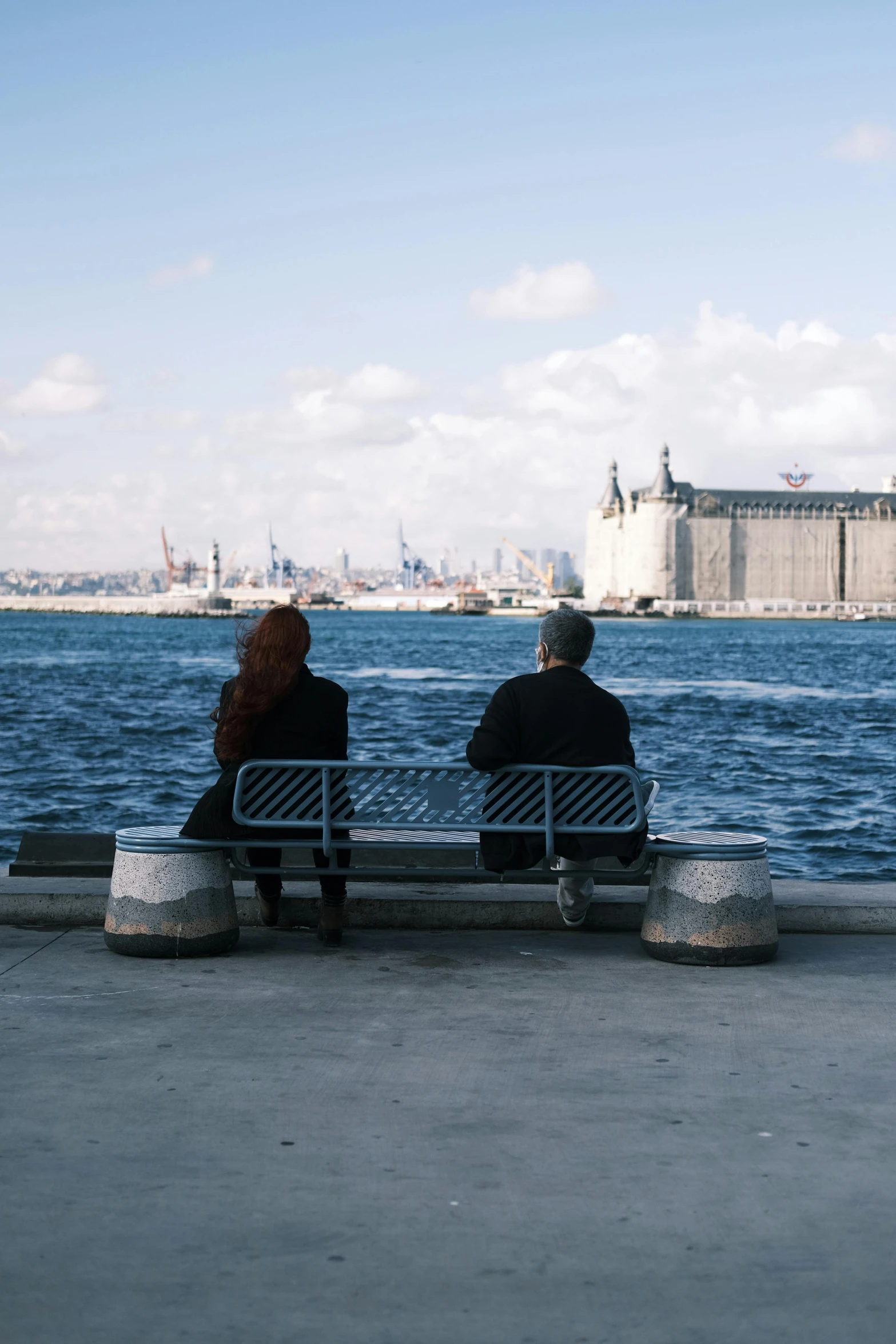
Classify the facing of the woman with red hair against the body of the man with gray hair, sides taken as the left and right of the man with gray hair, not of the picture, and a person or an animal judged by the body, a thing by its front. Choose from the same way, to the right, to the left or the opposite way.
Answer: the same way

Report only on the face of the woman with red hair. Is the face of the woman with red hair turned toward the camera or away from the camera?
away from the camera

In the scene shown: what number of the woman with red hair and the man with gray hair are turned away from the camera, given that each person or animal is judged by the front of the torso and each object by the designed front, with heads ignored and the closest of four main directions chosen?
2

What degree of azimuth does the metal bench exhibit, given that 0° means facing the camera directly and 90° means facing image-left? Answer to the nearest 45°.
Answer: approximately 180°

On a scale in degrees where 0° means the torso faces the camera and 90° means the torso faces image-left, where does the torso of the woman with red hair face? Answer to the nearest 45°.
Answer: approximately 180°

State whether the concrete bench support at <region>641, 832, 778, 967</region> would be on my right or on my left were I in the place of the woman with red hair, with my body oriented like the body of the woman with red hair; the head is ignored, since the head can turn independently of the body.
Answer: on my right

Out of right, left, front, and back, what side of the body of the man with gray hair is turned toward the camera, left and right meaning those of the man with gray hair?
back

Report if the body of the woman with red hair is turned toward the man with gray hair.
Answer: no

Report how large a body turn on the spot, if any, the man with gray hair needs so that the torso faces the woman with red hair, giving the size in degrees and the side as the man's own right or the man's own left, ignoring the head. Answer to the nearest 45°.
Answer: approximately 90° to the man's own left
